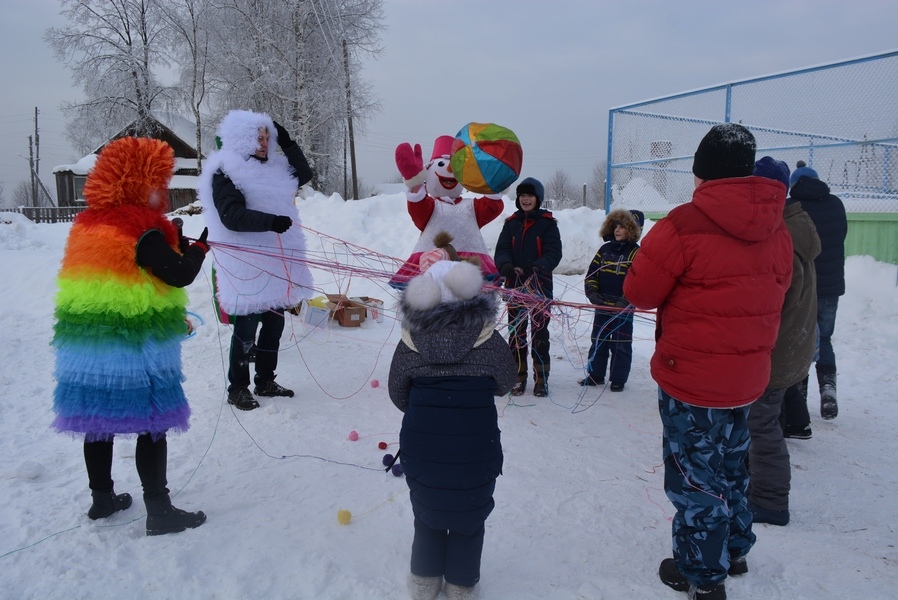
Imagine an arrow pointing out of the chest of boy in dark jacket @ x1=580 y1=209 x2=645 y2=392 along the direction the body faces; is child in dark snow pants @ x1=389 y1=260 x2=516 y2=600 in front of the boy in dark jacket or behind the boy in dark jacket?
in front

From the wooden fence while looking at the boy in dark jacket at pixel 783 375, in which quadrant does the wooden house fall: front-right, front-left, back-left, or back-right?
back-left

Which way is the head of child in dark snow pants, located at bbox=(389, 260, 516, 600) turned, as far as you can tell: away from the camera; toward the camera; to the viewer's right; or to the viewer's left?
away from the camera

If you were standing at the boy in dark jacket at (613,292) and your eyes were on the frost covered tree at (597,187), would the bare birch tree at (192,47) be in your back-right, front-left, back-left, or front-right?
front-left

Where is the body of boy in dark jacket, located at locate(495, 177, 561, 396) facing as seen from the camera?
toward the camera

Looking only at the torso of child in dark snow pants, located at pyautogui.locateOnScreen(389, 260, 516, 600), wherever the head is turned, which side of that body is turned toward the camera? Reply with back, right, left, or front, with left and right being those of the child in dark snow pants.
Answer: back

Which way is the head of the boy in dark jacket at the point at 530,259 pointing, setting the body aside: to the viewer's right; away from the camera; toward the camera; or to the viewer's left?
toward the camera

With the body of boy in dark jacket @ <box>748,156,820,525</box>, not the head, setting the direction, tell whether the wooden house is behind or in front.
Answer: in front

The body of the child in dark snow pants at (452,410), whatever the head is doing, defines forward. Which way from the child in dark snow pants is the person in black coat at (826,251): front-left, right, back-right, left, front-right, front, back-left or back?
front-right

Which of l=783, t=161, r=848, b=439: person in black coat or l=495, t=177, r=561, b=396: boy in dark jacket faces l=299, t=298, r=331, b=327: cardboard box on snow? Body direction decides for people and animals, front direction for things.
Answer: the person in black coat

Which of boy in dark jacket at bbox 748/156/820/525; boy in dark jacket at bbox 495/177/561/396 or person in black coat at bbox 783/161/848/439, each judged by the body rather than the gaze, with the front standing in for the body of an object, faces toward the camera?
boy in dark jacket at bbox 495/177/561/396
